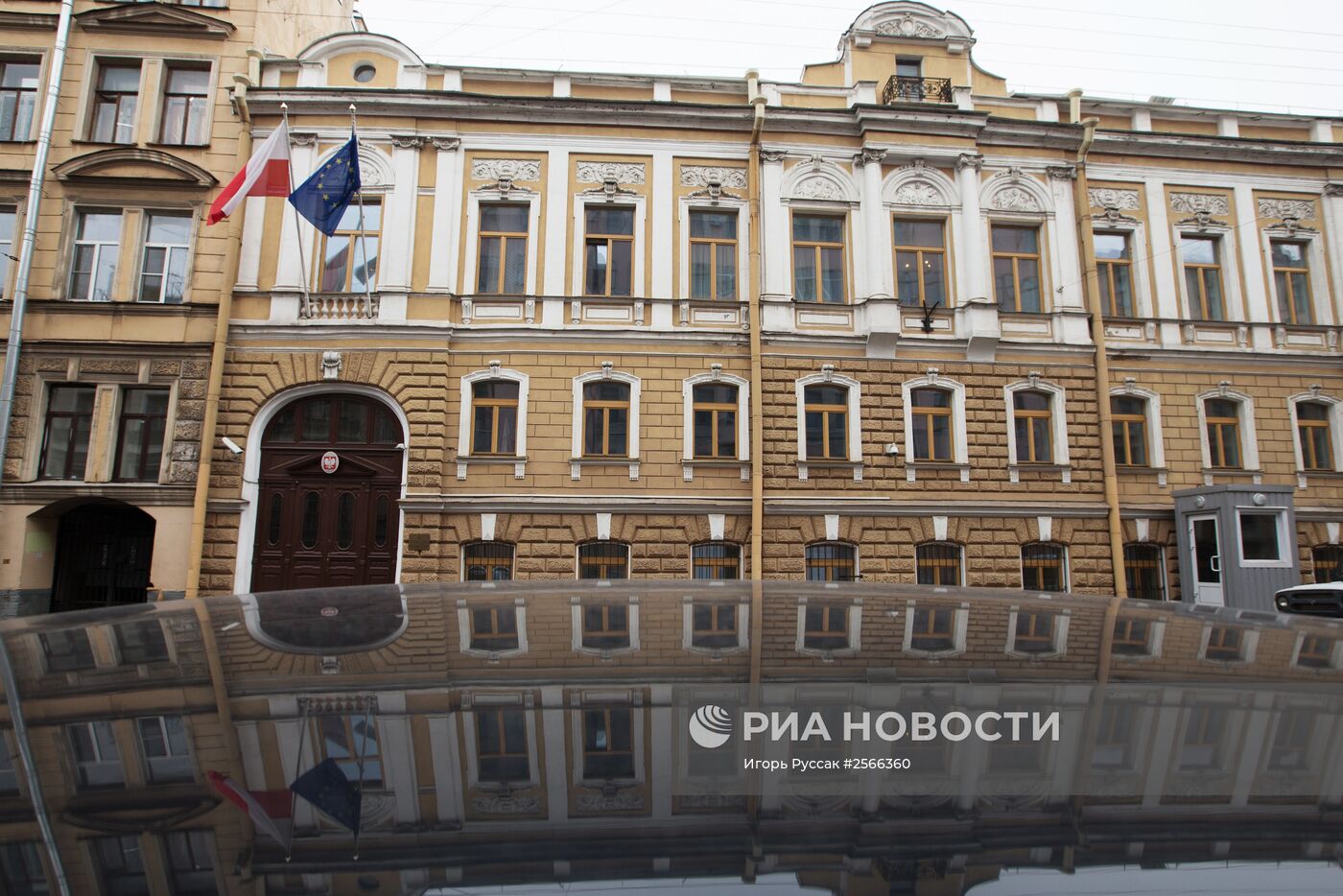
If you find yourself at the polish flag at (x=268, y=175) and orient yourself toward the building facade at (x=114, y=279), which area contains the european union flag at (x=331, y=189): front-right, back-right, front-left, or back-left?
back-right

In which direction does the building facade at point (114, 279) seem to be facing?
toward the camera

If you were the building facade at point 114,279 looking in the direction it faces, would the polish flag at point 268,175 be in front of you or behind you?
in front

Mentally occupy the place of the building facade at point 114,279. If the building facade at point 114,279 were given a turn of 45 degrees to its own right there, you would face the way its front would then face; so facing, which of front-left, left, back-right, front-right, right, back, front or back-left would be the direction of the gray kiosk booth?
left

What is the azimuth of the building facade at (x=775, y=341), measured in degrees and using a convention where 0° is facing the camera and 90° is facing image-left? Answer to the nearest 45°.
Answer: approximately 0°
